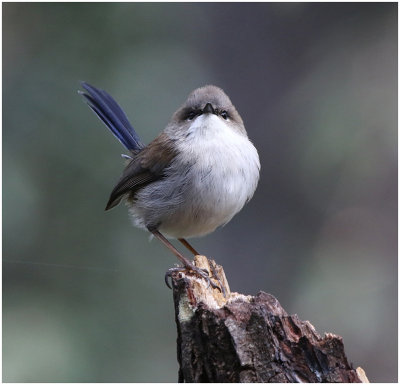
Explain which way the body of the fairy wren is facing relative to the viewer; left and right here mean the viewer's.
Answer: facing the viewer and to the right of the viewer
